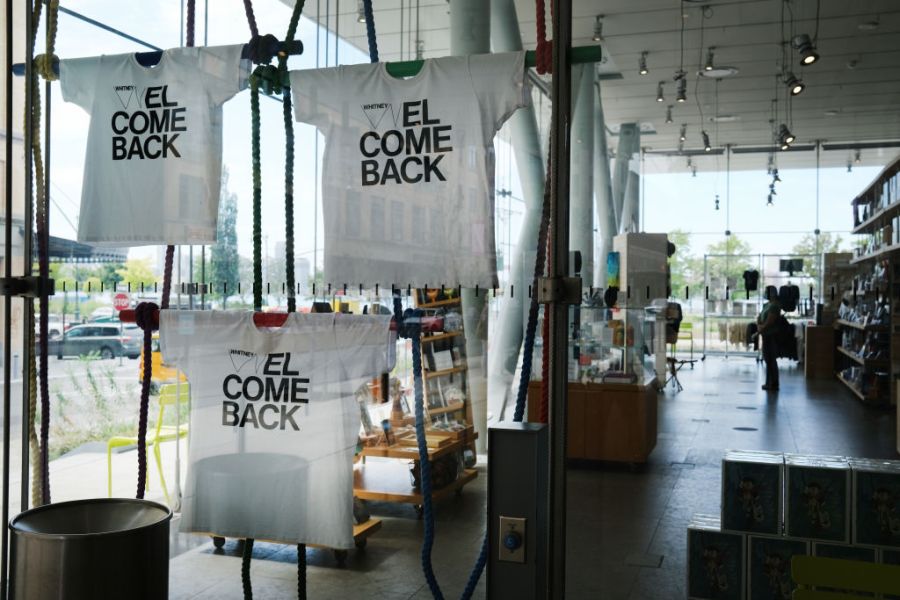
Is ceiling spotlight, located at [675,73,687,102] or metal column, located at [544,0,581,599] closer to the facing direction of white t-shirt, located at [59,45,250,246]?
the metal column

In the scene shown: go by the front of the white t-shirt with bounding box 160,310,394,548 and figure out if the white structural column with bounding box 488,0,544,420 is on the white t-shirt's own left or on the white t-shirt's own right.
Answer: on the white t-shirt's own left

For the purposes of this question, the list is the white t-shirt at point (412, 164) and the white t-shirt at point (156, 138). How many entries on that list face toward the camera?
2

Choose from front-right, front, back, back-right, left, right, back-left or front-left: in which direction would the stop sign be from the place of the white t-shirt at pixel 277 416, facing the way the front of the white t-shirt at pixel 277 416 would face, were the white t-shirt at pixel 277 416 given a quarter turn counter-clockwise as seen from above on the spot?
back-left

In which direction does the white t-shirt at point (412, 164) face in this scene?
toward the camera

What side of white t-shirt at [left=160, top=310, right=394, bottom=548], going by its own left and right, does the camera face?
front

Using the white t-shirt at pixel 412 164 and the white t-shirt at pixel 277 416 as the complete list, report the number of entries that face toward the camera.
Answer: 2

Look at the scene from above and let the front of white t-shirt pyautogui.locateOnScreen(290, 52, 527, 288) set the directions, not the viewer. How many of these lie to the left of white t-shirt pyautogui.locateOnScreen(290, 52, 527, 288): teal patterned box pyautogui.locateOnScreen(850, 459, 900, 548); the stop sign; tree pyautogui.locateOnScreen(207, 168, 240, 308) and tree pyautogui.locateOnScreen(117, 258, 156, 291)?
1
